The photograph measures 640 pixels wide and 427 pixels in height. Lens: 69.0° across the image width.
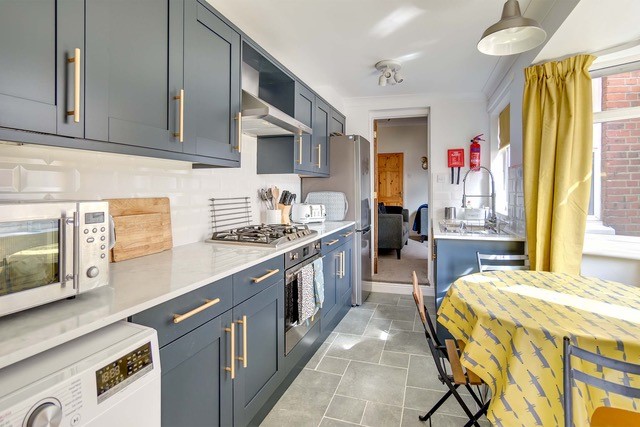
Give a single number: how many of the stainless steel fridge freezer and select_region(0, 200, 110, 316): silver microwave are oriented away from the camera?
0

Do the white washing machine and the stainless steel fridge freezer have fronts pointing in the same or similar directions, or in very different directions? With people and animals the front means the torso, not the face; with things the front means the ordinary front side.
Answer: same or similar directions

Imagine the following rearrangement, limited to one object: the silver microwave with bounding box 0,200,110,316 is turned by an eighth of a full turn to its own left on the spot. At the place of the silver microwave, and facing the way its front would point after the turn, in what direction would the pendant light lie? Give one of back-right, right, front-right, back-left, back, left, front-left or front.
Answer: front

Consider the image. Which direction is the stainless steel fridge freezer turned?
to the viewer's right

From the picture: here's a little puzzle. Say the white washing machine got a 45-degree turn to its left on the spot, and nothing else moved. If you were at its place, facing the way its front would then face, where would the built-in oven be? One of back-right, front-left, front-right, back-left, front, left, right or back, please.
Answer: front-left

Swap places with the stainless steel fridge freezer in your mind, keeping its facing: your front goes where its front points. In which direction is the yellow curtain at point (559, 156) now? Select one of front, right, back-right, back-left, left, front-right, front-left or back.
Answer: front-right

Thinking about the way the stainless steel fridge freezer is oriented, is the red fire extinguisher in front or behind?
in front

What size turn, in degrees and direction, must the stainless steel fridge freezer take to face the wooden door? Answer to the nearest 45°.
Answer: approximately 90° to its left

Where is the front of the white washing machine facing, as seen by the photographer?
facing the viewer and to the right of the viewer

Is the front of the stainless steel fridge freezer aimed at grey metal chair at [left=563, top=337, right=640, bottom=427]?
no

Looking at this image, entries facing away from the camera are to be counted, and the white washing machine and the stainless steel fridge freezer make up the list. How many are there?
0

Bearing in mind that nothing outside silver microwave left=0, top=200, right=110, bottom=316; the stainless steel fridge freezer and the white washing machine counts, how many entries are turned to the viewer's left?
0

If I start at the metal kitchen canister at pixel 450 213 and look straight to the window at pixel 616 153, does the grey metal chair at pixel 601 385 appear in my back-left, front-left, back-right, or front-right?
front-right

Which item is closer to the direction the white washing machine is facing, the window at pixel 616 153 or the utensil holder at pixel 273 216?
the window

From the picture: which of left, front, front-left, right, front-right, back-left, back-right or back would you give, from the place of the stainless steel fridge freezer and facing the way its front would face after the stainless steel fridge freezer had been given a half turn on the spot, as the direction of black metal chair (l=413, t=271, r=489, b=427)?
left

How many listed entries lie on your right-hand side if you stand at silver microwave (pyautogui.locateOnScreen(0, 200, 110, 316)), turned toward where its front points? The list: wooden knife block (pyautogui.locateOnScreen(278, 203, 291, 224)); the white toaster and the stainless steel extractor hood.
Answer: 0
